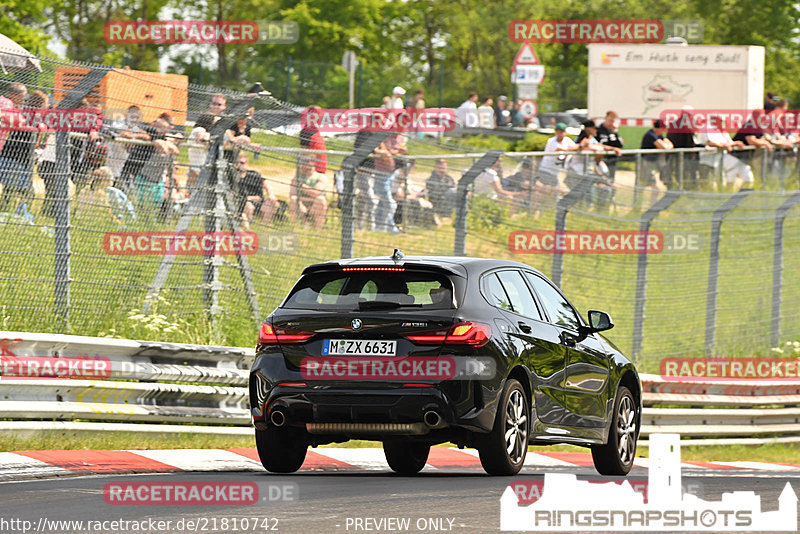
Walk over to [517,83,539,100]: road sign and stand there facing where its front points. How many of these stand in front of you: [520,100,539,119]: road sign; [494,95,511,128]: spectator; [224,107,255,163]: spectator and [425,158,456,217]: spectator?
2

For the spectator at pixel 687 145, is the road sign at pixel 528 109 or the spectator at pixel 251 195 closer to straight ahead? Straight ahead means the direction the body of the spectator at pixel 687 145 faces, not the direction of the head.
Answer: the spectator

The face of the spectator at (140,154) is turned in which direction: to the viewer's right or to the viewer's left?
to the viewer's right

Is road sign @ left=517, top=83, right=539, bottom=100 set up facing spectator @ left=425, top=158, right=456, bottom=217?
yes

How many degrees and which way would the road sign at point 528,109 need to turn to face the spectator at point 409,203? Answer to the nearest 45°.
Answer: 0° — it already faces them

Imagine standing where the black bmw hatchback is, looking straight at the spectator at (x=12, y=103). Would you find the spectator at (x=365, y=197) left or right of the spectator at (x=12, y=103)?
right

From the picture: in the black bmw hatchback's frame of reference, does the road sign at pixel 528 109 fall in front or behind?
in front

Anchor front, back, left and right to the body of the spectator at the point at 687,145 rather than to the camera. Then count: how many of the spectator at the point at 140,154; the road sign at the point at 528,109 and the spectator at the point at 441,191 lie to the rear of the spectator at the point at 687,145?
1

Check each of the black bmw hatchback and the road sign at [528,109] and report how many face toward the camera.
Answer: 1

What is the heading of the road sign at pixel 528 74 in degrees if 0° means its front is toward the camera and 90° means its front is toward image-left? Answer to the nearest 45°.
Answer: approximately 0°

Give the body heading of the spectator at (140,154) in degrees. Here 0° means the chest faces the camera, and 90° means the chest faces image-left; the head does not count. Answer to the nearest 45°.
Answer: approximately 315°

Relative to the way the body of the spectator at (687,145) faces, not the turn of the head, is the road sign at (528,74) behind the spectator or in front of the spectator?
behind
